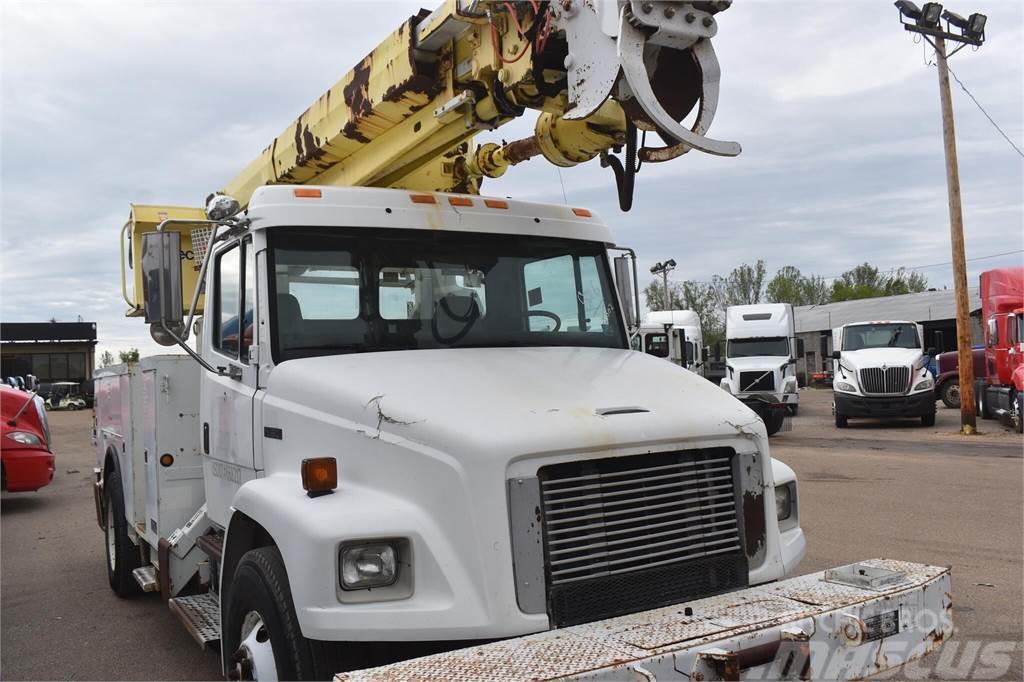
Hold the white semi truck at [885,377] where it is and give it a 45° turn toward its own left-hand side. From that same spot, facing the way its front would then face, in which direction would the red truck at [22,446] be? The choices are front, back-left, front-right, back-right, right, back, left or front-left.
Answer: right

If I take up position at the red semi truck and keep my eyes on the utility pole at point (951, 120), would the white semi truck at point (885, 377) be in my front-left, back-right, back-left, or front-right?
front-right

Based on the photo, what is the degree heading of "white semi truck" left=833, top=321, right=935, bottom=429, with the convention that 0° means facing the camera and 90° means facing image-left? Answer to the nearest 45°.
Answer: approximately 0°

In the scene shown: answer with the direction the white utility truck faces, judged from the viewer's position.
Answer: facing the viewer and to the right of the viewer

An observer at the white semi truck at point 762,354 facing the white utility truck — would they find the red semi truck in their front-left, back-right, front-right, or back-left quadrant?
front-left

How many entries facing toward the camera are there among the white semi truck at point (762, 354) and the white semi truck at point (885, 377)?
2

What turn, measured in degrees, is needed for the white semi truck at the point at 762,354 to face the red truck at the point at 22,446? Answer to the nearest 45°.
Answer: approximately 45° to its right

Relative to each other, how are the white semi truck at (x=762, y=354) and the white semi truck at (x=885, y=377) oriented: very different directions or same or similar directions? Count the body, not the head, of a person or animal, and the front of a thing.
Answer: same or similar directions

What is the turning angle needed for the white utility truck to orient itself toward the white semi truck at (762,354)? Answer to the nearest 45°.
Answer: approximately 135° to its left

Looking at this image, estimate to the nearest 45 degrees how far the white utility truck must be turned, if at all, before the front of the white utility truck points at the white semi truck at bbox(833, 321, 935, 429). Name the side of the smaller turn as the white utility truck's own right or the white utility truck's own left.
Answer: approximately 90° to the white utility truck's own left

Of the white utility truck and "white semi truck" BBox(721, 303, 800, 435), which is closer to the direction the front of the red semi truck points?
the white utility truck

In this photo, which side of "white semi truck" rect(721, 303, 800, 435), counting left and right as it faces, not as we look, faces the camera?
front

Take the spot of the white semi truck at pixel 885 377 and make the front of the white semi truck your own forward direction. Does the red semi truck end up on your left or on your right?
on your left
